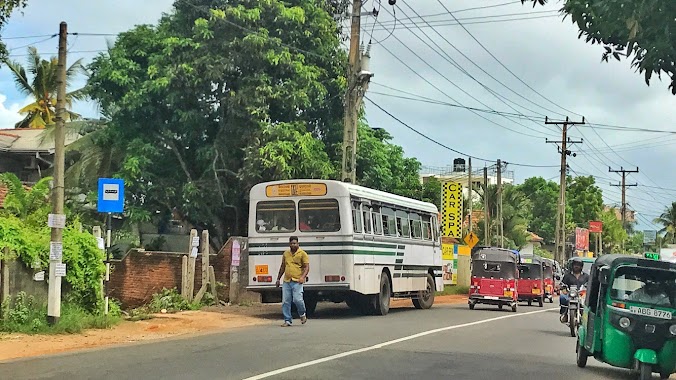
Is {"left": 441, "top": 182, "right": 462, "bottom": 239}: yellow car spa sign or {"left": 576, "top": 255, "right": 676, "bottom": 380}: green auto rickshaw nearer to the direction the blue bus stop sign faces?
the green auto rickshaw

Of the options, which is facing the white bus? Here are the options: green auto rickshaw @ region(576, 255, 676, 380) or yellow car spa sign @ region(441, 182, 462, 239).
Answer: the yellow car spa sign

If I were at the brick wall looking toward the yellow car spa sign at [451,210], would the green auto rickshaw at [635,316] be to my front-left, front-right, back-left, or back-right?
back-right

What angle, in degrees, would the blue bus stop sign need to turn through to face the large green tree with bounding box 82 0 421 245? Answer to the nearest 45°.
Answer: approximately 180°

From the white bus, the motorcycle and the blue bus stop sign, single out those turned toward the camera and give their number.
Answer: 2

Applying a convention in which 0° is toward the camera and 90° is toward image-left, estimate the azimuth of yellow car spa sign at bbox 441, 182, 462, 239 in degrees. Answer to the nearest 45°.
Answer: approximately 0°

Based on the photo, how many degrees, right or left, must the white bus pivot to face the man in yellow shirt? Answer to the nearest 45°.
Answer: approximately 135° to its right

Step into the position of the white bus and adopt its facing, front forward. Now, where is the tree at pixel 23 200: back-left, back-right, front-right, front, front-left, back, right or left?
back-left

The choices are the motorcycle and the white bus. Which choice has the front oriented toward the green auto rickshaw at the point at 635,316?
the motorcycle

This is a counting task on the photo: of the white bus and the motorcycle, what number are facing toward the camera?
1

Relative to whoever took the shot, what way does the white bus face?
facing away from the viewer and to the right of the viewer

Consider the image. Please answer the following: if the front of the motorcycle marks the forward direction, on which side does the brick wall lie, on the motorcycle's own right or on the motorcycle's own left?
on the motorcycle's own right

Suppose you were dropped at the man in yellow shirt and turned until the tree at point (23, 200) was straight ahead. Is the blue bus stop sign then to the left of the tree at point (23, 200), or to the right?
left
